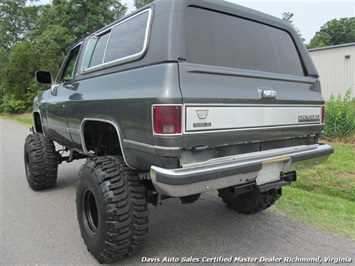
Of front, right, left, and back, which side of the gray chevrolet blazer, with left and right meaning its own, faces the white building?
right

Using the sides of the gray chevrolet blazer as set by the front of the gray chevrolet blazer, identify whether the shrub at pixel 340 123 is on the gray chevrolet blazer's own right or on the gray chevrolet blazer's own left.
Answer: on the gray chevrolet blazer's own right

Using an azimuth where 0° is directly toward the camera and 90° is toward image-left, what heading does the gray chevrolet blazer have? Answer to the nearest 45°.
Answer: approximately 135°
